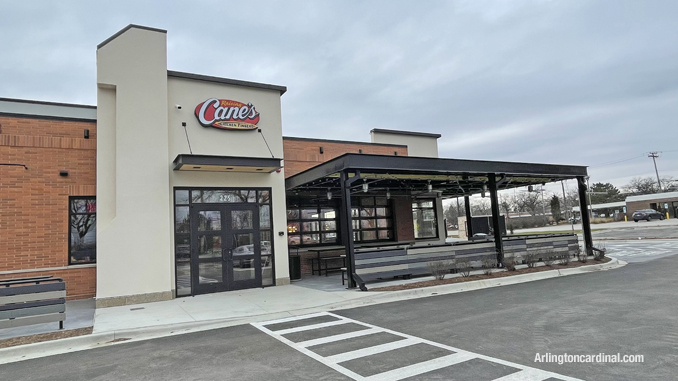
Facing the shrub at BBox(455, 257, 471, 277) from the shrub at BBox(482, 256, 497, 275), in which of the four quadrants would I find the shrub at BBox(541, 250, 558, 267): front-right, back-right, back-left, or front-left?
back-right

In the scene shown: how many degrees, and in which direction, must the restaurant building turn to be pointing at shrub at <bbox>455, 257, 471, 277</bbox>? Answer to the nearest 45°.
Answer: approximately 45° to its left

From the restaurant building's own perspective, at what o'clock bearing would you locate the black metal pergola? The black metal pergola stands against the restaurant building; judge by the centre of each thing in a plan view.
The black metal pergola is roughly at 10 o'clock from the restaurant building.

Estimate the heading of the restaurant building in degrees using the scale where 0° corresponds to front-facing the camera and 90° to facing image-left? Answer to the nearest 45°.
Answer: approximately 315°

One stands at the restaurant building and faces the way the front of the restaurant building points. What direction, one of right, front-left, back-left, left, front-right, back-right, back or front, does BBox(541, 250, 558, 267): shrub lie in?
front-left

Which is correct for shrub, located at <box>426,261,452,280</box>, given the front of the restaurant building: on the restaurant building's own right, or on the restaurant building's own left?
on the restaurant building's own left

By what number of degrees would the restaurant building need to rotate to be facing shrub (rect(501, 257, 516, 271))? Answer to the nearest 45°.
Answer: approximately 45° to its left

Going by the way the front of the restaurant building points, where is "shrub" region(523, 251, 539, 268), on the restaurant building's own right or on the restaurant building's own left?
on the restaurant building's own left
